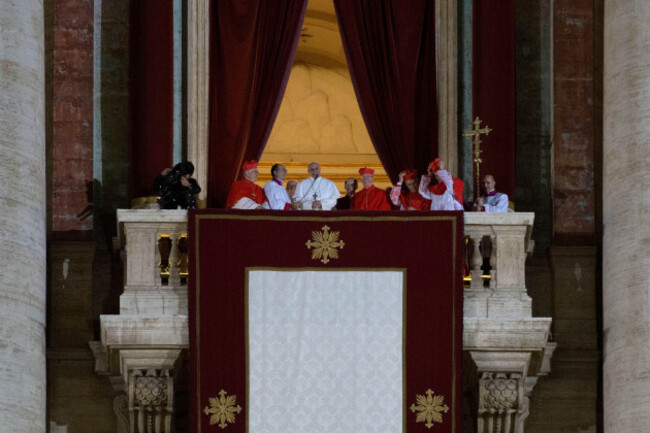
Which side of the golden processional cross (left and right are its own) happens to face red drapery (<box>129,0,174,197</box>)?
right

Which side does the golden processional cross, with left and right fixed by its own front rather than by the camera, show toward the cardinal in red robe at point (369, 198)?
right

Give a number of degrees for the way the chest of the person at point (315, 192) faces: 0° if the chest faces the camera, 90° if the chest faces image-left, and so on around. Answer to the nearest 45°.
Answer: approximately 0°

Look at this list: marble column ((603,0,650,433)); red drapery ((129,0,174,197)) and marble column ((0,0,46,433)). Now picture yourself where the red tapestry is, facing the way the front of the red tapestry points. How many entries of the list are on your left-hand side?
1

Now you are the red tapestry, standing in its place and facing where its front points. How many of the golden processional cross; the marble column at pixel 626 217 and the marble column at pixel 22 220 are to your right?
1

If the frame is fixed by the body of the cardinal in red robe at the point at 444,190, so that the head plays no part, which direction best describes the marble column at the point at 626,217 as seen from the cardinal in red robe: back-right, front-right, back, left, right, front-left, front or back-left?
back-left
